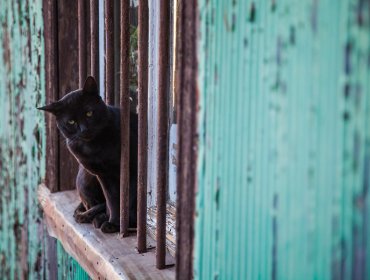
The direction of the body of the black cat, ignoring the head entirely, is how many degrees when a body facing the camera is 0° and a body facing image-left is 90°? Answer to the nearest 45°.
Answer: approximately 0°
